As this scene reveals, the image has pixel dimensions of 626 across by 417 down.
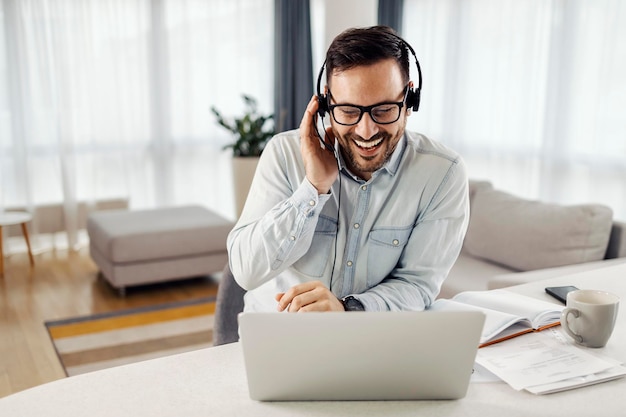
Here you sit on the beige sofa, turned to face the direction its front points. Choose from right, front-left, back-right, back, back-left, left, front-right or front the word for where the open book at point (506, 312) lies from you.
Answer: front-left

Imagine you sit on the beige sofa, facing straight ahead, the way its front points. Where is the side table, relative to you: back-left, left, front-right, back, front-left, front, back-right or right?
front-right

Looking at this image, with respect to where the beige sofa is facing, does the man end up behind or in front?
in front

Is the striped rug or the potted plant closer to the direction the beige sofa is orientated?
the striped rug

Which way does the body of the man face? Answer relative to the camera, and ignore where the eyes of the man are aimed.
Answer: toward the camera

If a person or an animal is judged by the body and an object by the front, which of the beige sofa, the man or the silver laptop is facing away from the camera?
the silver laptop

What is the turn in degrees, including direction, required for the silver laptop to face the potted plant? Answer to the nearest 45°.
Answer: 0° — it already faces it

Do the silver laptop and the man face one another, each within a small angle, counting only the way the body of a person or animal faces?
yes

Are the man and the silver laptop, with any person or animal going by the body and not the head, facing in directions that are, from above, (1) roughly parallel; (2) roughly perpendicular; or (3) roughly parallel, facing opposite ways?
roughly parallel, facing opposite ways

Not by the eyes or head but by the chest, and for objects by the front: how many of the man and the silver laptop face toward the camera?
1

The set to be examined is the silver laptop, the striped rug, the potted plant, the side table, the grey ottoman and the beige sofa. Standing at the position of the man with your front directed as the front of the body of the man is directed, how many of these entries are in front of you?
1

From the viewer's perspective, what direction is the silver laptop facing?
away from the camera

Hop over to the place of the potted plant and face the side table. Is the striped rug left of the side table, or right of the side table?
left

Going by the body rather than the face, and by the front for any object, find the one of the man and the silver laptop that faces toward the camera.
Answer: the man
